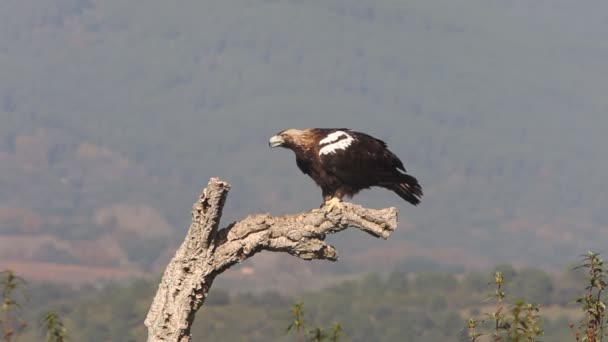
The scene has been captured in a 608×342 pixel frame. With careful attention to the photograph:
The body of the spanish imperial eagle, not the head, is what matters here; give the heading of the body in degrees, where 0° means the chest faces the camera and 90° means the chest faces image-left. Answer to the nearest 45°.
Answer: approximately 90°
